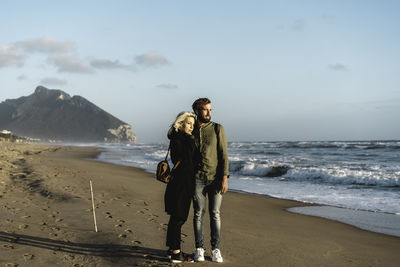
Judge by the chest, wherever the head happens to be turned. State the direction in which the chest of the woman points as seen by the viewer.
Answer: to the viewer's right

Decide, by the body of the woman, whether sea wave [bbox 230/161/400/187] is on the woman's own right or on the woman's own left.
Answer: on the woman's own left
